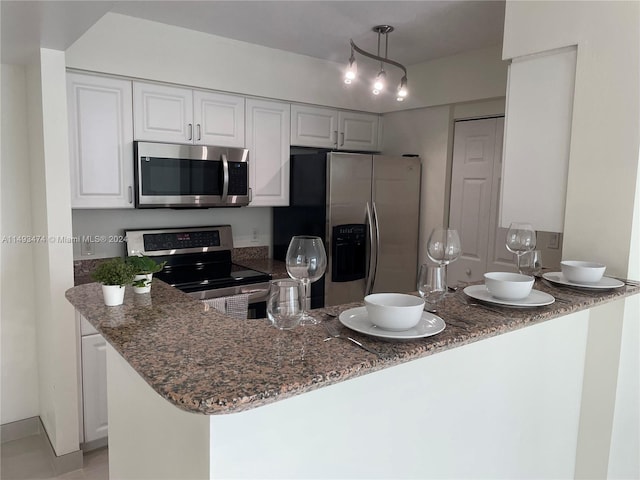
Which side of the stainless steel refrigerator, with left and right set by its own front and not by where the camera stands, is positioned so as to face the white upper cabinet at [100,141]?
right

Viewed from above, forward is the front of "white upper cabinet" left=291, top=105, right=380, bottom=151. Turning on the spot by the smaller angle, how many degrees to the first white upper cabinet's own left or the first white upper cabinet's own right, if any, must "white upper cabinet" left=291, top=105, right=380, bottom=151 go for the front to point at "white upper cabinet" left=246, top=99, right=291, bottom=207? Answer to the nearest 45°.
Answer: approximately 90° to the first white upper cabinet's own right

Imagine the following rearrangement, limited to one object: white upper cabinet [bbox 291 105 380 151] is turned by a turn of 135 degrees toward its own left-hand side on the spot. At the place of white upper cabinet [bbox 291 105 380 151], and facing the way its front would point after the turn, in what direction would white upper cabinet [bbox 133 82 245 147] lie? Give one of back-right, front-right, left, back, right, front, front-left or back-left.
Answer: back-left

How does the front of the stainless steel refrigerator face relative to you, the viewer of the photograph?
facing the viewer and to the right of the viewer

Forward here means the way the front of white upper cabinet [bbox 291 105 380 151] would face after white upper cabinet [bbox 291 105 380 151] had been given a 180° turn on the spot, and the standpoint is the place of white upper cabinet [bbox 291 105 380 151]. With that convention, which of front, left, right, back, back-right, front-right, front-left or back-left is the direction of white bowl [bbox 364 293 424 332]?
back-left

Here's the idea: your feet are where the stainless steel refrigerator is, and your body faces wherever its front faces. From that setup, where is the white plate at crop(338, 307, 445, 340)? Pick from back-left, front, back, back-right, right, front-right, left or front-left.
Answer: front-right

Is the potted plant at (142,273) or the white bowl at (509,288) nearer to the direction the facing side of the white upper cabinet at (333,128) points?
the white bowl

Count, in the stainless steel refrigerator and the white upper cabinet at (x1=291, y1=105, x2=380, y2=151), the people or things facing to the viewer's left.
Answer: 0

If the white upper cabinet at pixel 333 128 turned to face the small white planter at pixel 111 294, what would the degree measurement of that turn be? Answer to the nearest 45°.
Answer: approximately 45° to its right

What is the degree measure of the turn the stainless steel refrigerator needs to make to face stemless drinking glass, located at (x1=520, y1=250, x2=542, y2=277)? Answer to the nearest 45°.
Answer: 0° — it already faces it

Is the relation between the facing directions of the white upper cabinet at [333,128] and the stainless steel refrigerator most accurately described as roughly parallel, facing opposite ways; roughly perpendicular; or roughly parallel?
roughly parallel

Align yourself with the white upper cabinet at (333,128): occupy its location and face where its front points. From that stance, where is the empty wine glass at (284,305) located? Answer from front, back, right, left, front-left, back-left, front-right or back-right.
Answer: front-right

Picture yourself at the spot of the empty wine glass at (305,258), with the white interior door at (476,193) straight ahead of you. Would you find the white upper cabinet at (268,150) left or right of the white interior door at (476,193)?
left

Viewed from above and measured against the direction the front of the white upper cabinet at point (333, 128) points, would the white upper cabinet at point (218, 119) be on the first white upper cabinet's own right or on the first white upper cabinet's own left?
on the first white upper cabinet's own right
